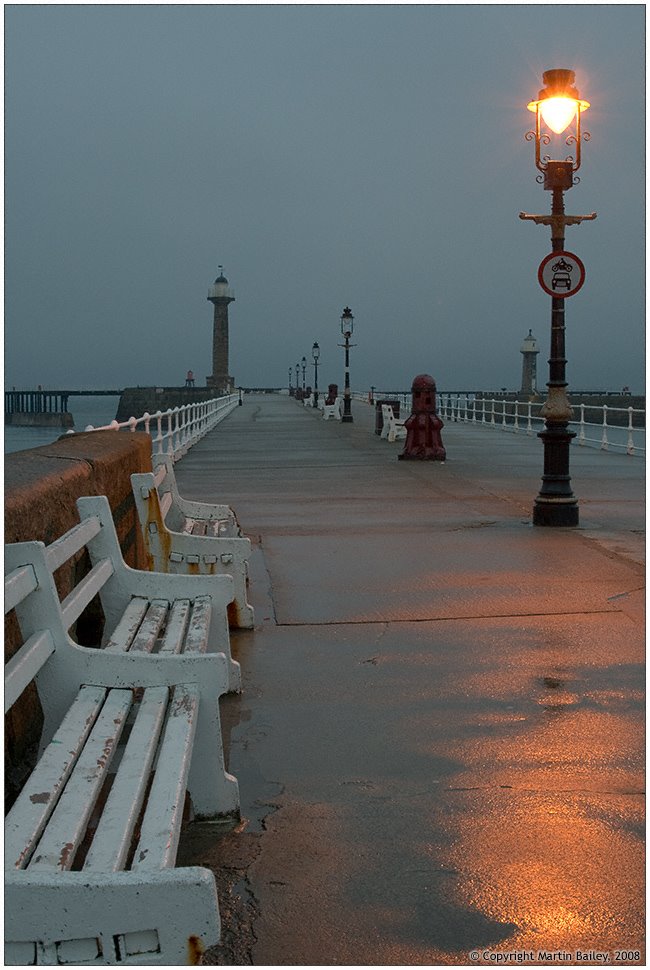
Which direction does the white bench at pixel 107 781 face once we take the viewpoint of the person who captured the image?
facing to the right of the viewer

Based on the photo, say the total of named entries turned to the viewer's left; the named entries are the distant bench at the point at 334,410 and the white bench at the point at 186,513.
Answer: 1

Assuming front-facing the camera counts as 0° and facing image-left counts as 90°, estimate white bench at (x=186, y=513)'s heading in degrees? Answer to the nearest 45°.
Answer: approximately 270°

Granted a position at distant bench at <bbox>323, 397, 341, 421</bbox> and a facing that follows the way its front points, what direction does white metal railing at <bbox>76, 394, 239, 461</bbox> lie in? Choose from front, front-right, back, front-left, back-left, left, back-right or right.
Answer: left

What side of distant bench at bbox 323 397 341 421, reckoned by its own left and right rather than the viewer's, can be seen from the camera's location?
left

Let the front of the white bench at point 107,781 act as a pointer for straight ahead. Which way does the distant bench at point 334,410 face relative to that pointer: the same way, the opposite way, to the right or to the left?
the opposite way

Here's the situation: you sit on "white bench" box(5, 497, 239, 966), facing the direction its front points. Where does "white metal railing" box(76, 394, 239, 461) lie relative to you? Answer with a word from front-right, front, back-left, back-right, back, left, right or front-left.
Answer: left

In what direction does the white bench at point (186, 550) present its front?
to the viewer's right

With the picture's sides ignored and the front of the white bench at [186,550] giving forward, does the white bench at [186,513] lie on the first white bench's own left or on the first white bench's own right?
on the first white bench's own left

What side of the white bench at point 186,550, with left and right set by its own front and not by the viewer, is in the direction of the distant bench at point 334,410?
left

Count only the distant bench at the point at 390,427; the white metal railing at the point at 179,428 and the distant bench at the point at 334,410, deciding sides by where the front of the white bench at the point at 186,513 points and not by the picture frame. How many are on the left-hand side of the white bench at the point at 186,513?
3

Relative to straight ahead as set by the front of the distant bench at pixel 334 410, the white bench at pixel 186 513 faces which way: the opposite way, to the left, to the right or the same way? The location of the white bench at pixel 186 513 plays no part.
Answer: the opposite way
